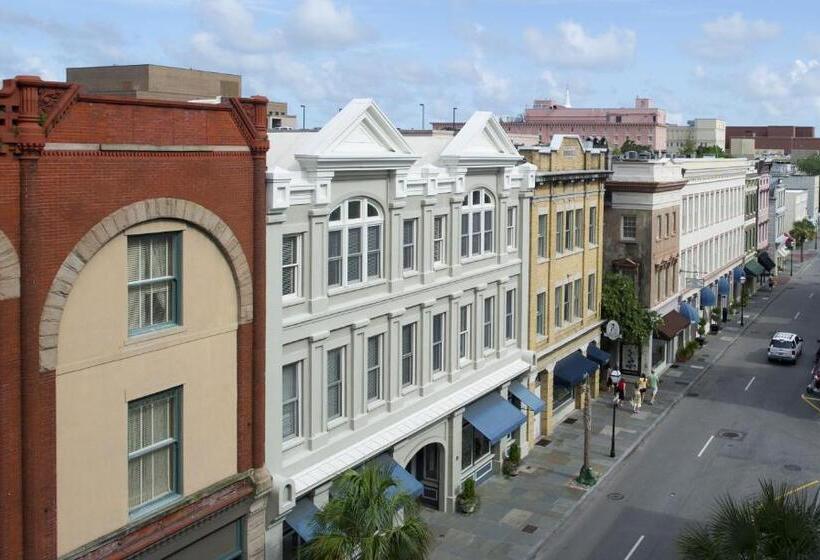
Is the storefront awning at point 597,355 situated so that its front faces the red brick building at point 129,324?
no

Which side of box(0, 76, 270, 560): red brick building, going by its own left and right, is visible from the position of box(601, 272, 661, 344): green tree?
left

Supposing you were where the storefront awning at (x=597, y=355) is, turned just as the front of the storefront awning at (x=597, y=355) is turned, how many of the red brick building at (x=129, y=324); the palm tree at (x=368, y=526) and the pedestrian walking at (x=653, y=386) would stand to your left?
1

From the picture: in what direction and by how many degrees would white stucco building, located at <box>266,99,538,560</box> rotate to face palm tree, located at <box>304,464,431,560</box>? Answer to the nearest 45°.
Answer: approximately 45° to its right

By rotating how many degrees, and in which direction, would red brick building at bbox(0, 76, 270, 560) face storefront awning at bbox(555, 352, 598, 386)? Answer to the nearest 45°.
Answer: approximately 90° to its left

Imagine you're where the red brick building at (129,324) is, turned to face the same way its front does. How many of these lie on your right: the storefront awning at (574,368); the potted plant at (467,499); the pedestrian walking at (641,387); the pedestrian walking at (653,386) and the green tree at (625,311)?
0

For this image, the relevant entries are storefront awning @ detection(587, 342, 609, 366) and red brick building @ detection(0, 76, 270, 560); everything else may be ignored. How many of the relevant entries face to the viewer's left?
0

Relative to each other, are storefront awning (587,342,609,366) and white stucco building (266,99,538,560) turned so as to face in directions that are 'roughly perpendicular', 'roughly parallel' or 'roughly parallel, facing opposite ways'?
roughly parallel

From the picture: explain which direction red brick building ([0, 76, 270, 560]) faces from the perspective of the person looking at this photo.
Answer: facing the viewer and to the right of the viewer

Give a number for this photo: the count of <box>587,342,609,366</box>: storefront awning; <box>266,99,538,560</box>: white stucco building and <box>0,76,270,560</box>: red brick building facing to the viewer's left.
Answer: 0

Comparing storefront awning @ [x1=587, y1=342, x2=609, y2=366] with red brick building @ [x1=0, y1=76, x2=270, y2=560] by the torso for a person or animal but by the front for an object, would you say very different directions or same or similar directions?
same or similar directions

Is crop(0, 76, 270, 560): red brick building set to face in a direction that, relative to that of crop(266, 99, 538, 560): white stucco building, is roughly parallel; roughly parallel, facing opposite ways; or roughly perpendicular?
roughly parallel

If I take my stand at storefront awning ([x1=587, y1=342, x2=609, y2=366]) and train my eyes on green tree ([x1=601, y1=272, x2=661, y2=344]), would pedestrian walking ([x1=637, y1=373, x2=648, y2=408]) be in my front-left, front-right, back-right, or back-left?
front-right

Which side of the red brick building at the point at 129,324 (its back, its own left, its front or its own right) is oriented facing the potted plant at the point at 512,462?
left

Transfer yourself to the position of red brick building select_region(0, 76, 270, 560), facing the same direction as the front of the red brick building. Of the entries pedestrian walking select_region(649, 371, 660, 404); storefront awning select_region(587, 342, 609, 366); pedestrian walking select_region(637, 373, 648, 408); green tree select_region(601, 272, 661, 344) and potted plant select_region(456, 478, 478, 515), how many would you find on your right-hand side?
0

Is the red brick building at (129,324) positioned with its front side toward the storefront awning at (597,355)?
no
